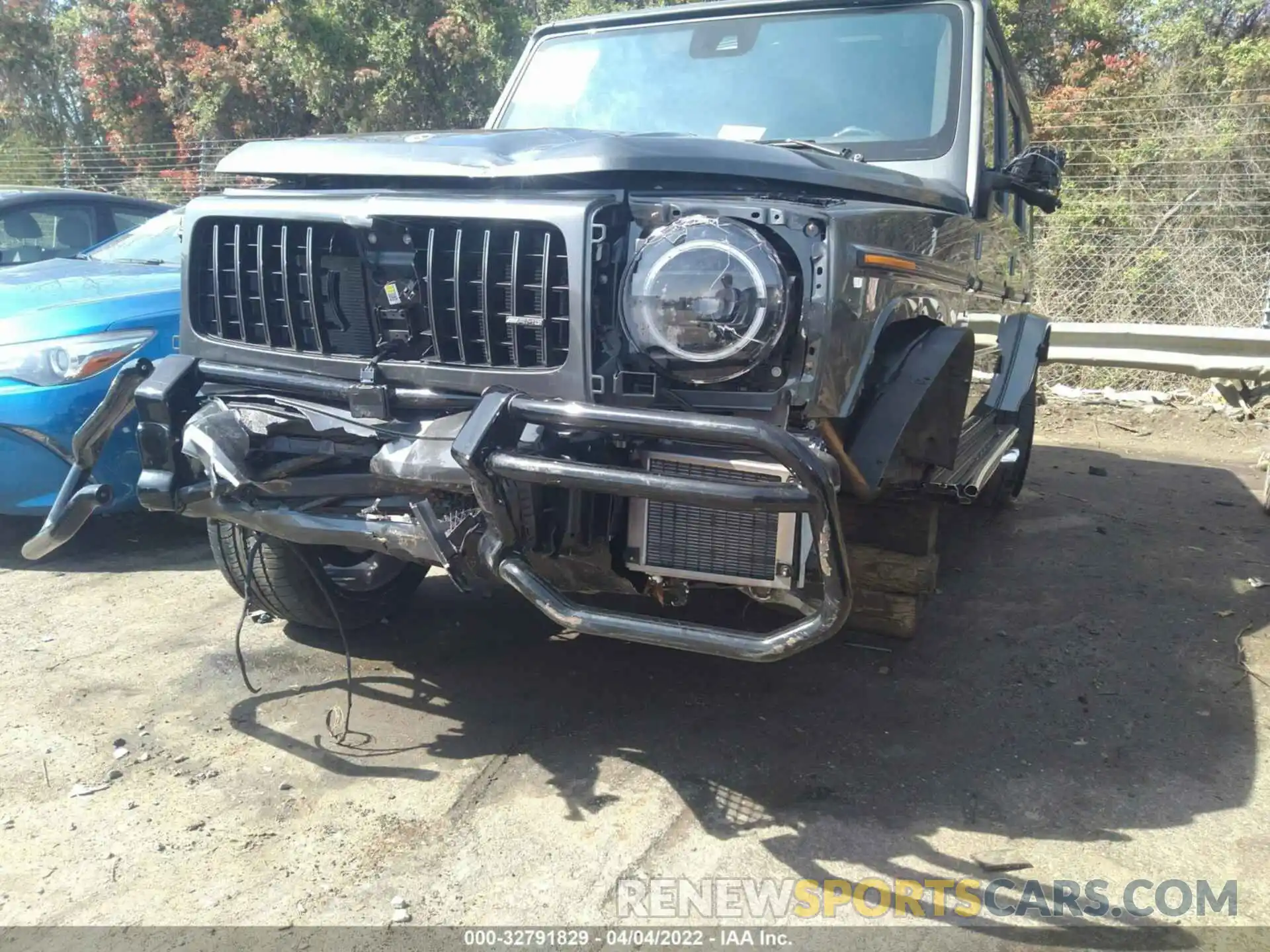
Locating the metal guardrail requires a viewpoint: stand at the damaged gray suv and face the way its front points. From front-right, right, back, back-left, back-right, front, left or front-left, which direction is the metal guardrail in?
back

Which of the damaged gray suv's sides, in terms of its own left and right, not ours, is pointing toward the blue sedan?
right

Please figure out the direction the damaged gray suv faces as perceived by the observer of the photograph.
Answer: facing the viewer and to the left of the viewer

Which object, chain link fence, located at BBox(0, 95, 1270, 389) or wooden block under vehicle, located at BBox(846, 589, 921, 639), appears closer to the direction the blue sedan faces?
the wooden block under vehicle

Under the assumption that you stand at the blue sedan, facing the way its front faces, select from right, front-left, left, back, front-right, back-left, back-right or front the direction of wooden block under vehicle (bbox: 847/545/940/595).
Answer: left

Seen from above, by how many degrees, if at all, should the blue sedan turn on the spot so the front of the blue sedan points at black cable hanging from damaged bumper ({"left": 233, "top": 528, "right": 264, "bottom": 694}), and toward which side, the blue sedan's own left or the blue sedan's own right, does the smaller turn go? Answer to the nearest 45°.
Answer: approximately 45° to the blue sedan's own left

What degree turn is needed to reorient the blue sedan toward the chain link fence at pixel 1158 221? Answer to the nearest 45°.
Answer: approximately 135° to its left

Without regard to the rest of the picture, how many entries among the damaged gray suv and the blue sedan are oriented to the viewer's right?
0

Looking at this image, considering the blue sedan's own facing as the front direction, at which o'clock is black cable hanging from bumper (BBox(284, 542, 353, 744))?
The black cable hanging from bumper is roughly at 10 o'clock from the blue sedan.
